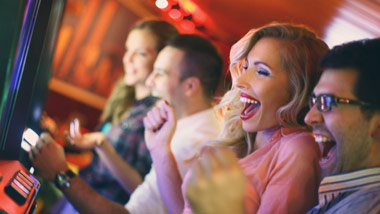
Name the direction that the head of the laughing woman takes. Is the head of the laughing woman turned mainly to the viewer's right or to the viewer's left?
to the viewer's left

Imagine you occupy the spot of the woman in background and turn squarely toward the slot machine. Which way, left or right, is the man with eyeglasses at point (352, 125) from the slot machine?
left

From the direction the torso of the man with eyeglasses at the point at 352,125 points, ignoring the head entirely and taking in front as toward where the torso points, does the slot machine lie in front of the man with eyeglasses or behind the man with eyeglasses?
in front

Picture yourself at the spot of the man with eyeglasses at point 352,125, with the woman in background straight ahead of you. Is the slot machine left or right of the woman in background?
left

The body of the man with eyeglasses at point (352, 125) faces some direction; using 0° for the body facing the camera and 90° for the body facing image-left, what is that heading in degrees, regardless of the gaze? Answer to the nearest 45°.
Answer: approximately 90°

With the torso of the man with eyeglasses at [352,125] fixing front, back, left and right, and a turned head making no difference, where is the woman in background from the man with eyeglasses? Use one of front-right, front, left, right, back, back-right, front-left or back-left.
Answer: front-right
